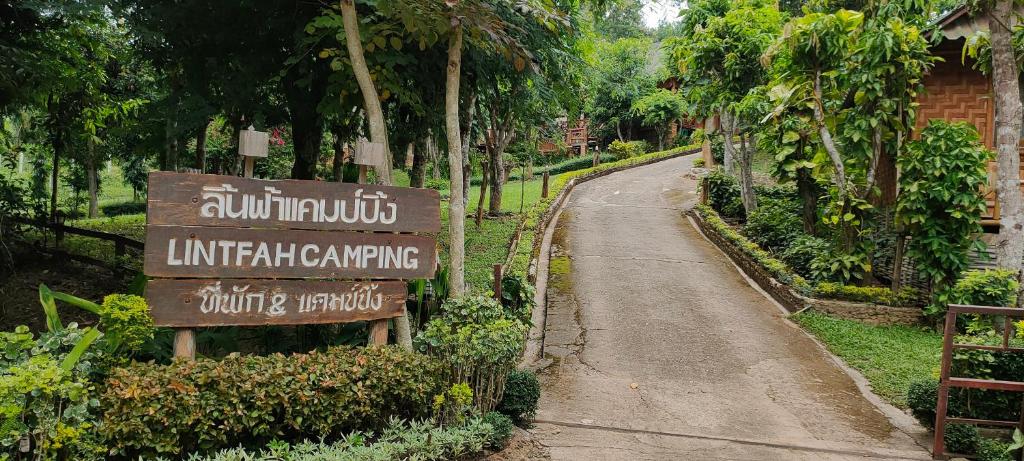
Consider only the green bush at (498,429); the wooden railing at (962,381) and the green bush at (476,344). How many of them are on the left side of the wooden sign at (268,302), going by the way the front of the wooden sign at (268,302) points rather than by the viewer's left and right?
3

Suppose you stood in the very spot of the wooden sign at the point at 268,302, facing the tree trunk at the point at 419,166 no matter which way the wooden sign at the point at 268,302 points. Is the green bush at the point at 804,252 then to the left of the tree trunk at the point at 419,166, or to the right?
right

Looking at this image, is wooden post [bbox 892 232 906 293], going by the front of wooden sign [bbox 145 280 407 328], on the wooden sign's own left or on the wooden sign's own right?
on the wooden sign's own left

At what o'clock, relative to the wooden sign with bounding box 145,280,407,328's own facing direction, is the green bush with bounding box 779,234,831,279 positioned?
The green bush is roughly at 8 o'clock from the wooden sign.

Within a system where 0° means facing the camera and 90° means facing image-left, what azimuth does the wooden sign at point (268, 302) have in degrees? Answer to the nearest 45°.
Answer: approximately 0°

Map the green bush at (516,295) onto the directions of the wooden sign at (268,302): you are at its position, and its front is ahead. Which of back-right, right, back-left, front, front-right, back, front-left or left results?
back-left

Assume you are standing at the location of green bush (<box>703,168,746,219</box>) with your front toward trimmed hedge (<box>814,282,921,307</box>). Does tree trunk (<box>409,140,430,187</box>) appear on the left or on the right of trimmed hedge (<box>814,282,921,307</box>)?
right
